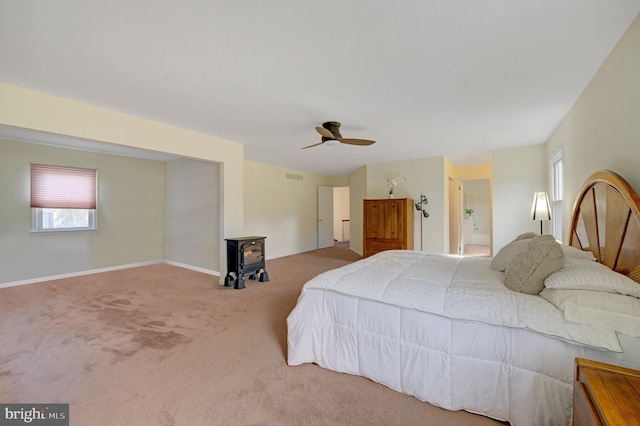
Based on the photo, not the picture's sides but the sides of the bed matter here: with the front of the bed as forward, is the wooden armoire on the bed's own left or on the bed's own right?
on the bed's own right

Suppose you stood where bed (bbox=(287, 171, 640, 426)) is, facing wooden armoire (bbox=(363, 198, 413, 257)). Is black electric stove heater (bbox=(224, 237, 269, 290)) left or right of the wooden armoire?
left

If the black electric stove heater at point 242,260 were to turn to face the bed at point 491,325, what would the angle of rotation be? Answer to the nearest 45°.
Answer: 0° — it already faces it

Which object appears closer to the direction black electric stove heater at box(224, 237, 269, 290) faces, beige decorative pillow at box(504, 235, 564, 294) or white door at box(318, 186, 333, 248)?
the beige decorative pillow

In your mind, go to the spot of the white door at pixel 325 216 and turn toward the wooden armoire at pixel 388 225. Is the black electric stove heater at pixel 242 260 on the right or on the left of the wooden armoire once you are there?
right

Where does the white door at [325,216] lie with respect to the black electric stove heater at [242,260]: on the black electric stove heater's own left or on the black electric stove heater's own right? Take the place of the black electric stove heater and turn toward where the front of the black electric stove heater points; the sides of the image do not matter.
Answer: on the black electric stove heater's own left

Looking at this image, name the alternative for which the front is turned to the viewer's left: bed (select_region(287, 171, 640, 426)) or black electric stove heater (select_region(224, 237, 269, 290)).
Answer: the bed

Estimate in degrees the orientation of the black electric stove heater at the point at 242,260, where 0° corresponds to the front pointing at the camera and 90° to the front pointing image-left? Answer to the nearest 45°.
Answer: approximately 315°

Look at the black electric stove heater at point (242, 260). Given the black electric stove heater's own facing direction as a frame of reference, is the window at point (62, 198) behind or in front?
behind

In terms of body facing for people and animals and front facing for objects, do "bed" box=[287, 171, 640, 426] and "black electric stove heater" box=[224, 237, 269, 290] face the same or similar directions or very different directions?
very different directions

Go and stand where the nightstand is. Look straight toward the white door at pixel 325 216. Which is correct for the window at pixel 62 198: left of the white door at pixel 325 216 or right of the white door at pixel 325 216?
left

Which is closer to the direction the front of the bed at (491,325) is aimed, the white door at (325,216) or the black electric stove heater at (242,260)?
the black electric stove heater

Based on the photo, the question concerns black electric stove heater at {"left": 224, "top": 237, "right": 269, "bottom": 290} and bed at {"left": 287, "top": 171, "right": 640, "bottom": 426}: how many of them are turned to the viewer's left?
1

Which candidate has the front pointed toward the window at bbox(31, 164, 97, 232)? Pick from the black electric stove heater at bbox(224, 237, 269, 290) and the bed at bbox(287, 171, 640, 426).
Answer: the bed

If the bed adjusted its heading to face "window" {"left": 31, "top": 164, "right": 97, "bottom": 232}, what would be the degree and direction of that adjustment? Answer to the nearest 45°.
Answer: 0° — it already faces it
